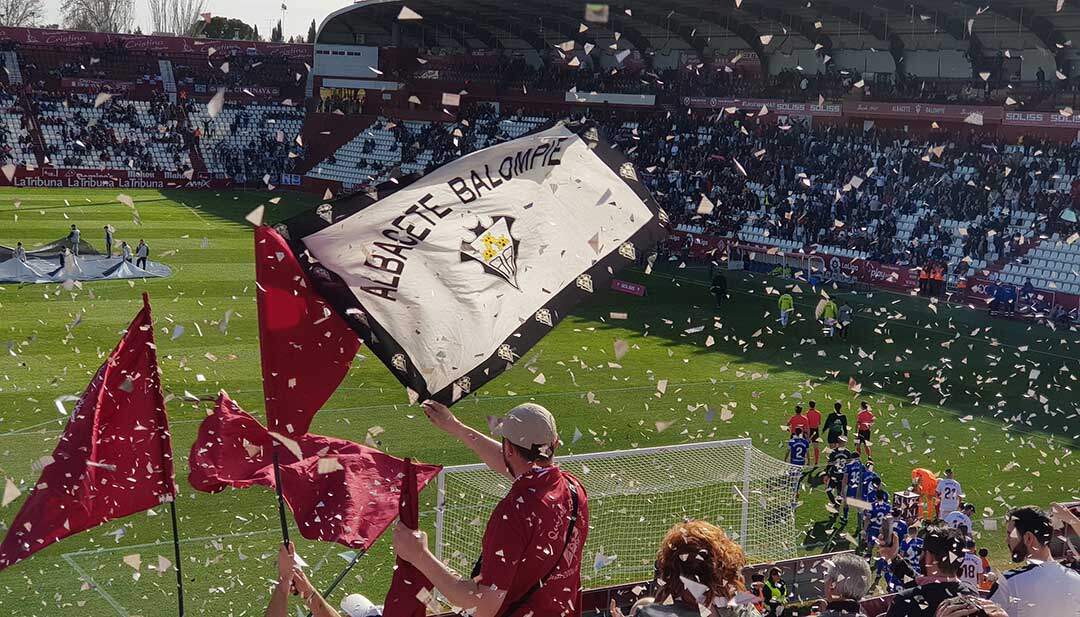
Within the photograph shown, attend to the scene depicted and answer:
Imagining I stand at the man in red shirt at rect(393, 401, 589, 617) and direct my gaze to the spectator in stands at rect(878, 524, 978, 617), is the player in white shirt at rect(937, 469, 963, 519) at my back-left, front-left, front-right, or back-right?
front-left

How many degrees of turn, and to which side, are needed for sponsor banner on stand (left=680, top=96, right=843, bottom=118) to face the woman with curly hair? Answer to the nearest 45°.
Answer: approximately 45° to its left

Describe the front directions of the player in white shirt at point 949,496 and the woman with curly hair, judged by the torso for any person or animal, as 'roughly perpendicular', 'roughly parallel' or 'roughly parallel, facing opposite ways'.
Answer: roughly parallel

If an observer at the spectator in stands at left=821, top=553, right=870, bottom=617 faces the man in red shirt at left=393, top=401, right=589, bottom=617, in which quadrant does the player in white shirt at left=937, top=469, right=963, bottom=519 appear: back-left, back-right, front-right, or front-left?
back-right

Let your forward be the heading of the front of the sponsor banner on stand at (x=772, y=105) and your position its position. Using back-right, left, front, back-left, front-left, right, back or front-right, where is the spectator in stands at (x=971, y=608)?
front-left

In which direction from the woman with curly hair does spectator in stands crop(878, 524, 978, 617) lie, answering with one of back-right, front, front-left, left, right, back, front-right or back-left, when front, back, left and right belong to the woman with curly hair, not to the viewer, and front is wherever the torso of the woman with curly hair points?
front-right

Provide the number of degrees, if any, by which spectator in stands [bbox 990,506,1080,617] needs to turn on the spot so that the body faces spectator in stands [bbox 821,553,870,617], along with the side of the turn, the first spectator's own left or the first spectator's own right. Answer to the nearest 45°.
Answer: approximately 45° to the first spectator's own left

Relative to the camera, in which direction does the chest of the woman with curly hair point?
away from the camera

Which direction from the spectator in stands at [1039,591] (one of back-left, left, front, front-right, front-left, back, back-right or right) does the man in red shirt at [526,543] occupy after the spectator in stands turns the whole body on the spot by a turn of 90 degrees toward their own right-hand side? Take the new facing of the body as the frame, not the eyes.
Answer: back

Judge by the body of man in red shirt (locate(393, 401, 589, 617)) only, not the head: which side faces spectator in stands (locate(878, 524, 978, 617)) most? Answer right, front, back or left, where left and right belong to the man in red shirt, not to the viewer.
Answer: right

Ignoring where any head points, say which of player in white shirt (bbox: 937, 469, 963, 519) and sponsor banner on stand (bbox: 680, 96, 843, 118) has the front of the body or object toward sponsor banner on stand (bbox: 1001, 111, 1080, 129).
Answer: the player in white shirt

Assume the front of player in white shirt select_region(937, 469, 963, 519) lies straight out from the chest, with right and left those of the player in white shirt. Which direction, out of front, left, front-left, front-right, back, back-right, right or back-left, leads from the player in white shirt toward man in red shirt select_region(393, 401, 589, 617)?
back

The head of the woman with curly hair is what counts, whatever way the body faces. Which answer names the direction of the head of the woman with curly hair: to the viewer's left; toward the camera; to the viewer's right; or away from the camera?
away from the camera

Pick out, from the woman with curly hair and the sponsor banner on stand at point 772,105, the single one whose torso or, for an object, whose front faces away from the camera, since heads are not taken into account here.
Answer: the woman with curly hair

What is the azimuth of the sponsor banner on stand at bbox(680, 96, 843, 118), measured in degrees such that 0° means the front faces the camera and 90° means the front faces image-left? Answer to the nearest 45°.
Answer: approximately 45°
